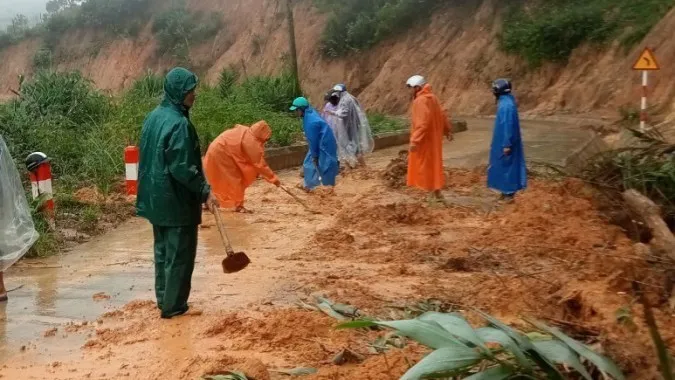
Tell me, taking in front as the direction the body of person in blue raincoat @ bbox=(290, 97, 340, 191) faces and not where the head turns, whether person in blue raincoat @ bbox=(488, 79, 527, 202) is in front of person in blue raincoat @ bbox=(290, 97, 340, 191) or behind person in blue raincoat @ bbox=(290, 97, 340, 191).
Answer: behind

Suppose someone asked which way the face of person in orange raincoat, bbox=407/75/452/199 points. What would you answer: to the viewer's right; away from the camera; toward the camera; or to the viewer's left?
to the viewer's left

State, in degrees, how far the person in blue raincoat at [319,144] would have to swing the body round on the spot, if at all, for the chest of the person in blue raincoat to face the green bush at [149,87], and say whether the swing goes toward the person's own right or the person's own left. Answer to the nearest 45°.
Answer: approximately 45° to the person's own right

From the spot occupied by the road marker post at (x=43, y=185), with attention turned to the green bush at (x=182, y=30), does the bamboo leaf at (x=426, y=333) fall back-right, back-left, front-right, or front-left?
back-right

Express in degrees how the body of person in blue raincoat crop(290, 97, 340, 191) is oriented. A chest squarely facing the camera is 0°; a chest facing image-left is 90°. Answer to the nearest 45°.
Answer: approximately 90°

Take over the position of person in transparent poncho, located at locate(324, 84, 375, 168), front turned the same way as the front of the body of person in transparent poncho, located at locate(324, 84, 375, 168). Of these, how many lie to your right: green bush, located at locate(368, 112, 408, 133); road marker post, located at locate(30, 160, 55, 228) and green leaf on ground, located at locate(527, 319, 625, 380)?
1

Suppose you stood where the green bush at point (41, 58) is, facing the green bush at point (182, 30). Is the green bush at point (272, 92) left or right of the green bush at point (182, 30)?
right

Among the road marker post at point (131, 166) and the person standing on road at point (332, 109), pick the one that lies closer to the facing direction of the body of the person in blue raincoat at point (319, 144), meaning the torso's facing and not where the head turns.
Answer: the road marker post

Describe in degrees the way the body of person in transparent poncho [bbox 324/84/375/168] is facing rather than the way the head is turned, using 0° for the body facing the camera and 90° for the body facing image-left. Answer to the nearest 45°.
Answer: approximately 90°

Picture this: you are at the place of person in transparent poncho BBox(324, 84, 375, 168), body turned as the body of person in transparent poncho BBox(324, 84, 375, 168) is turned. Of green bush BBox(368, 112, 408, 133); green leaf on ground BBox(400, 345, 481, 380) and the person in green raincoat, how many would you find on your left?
2

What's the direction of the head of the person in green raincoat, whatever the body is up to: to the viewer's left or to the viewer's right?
to the viewer's right

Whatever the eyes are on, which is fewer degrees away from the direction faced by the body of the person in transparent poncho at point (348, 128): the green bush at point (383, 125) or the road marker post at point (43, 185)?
the road marker post

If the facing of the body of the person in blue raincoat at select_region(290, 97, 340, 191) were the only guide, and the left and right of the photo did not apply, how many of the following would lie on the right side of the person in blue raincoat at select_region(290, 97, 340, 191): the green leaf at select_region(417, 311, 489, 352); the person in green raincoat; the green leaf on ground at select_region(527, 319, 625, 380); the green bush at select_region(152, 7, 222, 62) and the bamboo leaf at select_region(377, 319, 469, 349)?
1

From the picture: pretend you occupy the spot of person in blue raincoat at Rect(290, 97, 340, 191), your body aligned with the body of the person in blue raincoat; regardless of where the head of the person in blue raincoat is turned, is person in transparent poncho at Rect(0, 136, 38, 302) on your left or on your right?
on your left
